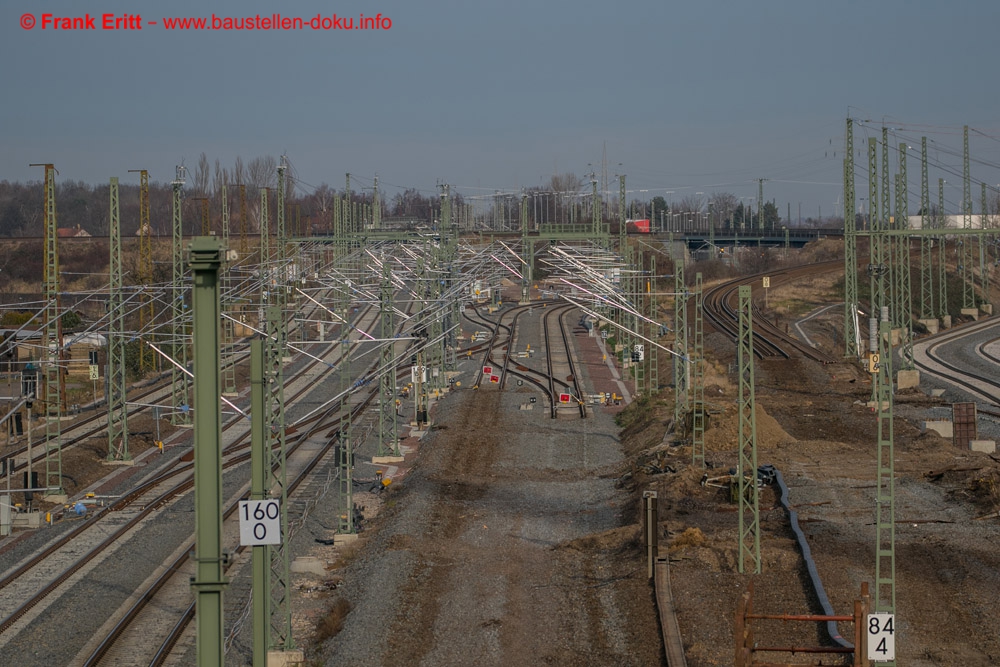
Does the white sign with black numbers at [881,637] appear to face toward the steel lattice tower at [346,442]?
no

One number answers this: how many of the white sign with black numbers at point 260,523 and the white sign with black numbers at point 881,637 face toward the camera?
2

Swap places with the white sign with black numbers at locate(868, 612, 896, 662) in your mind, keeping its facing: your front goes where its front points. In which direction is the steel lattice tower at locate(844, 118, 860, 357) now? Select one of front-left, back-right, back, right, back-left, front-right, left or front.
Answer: back

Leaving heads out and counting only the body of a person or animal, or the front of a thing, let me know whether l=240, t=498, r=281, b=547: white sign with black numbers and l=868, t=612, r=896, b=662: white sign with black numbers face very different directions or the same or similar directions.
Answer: same or similar directions

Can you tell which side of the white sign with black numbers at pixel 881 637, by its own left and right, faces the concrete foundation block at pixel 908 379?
back

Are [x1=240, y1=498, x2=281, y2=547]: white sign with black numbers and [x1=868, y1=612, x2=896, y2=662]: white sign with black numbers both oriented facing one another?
no

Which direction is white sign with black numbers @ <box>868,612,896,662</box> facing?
toward the camera

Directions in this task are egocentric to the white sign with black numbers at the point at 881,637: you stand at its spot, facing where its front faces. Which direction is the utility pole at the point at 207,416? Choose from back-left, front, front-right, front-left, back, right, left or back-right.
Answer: front-right

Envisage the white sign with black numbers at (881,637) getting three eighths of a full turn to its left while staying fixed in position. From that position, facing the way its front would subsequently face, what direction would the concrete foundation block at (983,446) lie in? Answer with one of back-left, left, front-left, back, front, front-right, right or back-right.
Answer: front-left

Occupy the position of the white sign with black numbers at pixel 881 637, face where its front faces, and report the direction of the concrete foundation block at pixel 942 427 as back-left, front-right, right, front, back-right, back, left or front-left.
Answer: back

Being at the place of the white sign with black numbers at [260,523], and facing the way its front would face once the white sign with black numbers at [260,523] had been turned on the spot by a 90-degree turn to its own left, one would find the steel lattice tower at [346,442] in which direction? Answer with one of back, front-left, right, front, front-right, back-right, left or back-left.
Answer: left

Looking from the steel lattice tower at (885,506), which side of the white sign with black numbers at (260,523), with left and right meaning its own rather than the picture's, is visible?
left
